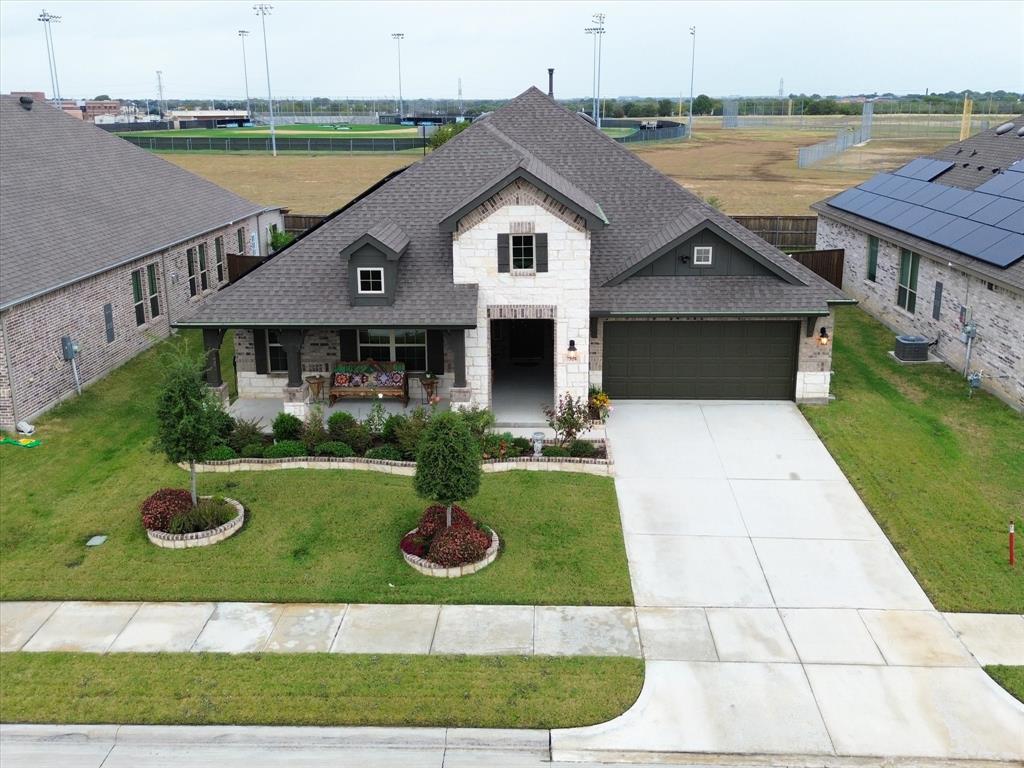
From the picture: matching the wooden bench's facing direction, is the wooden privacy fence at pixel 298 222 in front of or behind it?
behind

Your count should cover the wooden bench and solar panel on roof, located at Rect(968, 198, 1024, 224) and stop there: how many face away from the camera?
0

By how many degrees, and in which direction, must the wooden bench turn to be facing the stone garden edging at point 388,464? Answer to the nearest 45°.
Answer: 0° — it already faces it

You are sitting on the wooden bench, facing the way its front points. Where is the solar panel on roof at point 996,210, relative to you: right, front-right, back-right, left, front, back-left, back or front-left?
left

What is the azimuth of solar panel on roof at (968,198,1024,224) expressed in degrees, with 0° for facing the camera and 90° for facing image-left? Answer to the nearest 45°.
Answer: approximately 45°

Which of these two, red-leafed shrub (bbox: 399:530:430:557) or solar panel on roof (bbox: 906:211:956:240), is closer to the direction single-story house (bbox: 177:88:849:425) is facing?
the red-leafed shrub

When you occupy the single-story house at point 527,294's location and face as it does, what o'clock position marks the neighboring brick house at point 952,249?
The neighboring brick house is roughly at 8 o'clock from the single-story house.

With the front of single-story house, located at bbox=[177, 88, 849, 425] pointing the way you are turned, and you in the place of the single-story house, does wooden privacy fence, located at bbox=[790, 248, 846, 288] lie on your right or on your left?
on your left

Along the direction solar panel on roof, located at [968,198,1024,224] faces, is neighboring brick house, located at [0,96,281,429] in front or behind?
in front

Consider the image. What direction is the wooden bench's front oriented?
toward the camera

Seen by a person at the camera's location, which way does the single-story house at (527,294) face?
facing the viewer

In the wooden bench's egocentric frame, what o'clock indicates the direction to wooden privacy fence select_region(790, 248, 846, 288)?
The wooden privacy fence is roughly at 8 o'clock from the wooden bench.

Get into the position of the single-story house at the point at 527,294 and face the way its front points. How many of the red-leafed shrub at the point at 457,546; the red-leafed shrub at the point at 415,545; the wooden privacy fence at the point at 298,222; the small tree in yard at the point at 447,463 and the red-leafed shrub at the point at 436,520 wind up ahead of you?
4

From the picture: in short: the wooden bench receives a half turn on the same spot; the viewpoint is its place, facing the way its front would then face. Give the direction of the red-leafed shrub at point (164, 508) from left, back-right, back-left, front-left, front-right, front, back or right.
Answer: back-left

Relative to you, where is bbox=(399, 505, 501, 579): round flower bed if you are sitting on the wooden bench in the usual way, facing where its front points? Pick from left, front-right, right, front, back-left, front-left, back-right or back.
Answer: front

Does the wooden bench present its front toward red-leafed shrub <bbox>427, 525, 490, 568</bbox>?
yes

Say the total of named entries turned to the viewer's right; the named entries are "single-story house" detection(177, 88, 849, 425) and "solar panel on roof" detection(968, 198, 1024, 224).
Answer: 0
